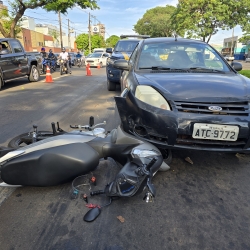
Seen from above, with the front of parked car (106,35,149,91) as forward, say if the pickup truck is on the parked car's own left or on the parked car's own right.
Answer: on the parked car's own right

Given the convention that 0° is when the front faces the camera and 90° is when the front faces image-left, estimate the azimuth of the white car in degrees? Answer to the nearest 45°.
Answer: approximately 45°

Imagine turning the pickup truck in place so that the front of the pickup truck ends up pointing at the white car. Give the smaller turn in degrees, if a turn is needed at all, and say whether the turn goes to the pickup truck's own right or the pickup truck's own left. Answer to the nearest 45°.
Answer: approximately 180°

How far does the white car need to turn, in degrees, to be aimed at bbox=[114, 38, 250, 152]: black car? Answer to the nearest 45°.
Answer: approximately 45° to its left

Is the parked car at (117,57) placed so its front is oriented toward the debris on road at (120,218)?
yes

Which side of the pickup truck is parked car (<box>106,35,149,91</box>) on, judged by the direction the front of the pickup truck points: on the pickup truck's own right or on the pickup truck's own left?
on the pickup truck's own left

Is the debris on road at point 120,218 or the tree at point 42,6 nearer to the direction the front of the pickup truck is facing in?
the debris on road

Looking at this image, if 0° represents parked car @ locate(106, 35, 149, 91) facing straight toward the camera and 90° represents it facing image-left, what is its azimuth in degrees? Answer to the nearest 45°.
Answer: approximately 0°

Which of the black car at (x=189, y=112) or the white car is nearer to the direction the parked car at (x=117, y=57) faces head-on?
the black car

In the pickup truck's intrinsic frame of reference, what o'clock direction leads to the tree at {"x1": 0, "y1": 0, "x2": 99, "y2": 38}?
The tree is roughly at 5 o'clock from the pickup truck.
